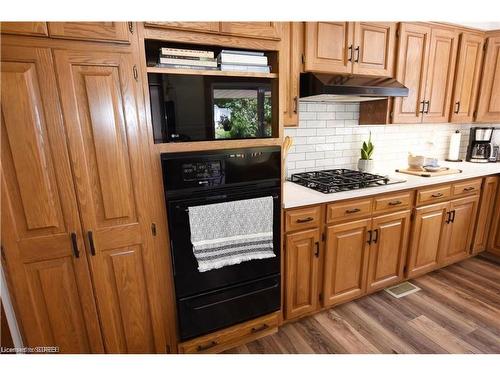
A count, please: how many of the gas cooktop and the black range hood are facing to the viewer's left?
0

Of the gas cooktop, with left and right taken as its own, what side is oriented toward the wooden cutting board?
left

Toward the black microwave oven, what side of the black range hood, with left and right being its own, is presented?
right

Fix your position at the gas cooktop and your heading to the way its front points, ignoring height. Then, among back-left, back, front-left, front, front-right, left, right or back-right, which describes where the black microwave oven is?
right

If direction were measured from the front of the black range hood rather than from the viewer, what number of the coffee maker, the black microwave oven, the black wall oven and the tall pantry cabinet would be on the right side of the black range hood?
3

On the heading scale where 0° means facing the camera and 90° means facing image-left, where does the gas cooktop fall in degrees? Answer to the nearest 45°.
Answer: approximately 315°

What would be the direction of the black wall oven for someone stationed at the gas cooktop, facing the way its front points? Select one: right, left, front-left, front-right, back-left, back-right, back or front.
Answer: right

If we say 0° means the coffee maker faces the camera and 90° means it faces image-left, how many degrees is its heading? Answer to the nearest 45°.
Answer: approximately 0°

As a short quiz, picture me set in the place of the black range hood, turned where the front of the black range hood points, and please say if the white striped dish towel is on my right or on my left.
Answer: on my right

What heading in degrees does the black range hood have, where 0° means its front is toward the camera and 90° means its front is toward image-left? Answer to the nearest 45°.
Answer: approximately 315°

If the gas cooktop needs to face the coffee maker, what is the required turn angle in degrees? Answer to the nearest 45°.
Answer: approximately 90° to its left

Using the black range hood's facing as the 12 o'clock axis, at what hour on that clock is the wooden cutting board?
The wooden cutting board is roughly at 9 o'clock from the black range hood.
